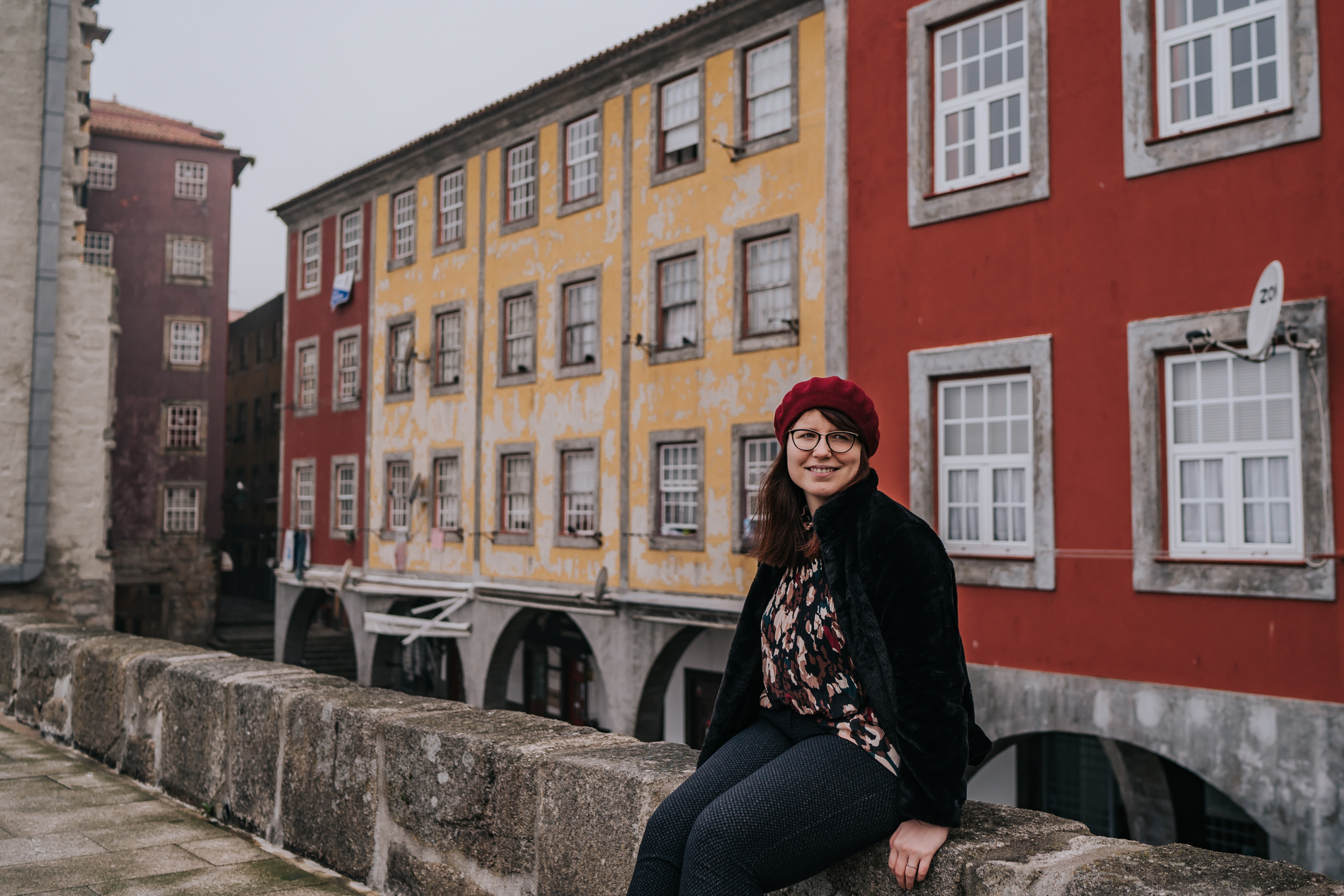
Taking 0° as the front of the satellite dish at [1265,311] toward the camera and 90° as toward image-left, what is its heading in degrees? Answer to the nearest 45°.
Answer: approximately 45°

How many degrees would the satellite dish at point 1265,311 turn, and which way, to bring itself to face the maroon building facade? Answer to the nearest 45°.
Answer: approximately 90° to its right

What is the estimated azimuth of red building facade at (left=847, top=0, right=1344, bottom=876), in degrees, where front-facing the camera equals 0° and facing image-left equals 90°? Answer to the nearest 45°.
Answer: approximately 45°

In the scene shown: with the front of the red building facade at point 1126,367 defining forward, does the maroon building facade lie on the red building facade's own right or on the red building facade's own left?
on the red building facade's own right

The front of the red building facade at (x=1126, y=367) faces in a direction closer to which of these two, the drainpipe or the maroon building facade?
the drainpipe

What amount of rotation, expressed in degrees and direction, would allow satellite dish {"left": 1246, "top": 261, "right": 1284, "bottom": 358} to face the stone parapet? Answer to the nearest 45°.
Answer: approximately 45° to its left
